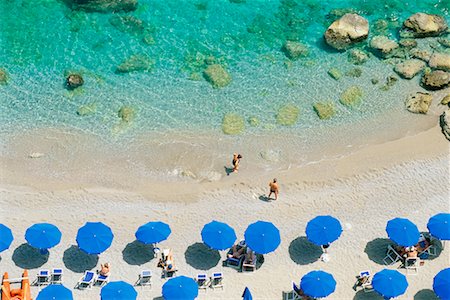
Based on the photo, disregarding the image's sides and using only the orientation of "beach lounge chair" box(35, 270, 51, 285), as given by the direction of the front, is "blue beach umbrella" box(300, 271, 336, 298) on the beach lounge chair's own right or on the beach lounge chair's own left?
on the beach lounge chair's own right

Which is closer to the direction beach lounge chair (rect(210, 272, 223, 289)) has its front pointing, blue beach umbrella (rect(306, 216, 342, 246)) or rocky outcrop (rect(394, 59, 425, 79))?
the rocky outcrop

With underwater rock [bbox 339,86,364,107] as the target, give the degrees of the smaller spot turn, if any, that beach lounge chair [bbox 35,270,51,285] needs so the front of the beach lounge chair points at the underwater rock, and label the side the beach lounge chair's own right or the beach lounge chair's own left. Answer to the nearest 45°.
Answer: approximately 45° to the beach lounge chair's own right

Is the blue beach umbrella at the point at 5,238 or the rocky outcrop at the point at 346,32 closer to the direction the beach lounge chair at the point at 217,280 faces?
the rocky outcrop

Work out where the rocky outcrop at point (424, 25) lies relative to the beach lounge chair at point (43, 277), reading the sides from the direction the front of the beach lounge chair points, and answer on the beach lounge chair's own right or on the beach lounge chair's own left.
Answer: on the beach lounge chair's own right

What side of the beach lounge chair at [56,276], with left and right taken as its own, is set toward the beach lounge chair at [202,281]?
right

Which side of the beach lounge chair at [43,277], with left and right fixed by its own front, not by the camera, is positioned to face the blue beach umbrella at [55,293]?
back

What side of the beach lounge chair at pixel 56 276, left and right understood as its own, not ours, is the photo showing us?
back

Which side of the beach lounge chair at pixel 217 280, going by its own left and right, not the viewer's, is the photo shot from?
back

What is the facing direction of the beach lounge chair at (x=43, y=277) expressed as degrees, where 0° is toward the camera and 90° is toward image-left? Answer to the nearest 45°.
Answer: approximately 180°

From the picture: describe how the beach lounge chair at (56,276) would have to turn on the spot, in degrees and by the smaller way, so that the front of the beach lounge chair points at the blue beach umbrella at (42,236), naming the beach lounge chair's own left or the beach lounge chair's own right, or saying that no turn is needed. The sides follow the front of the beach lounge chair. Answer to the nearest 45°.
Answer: approximately 45° to the beach lounge chair's own left
